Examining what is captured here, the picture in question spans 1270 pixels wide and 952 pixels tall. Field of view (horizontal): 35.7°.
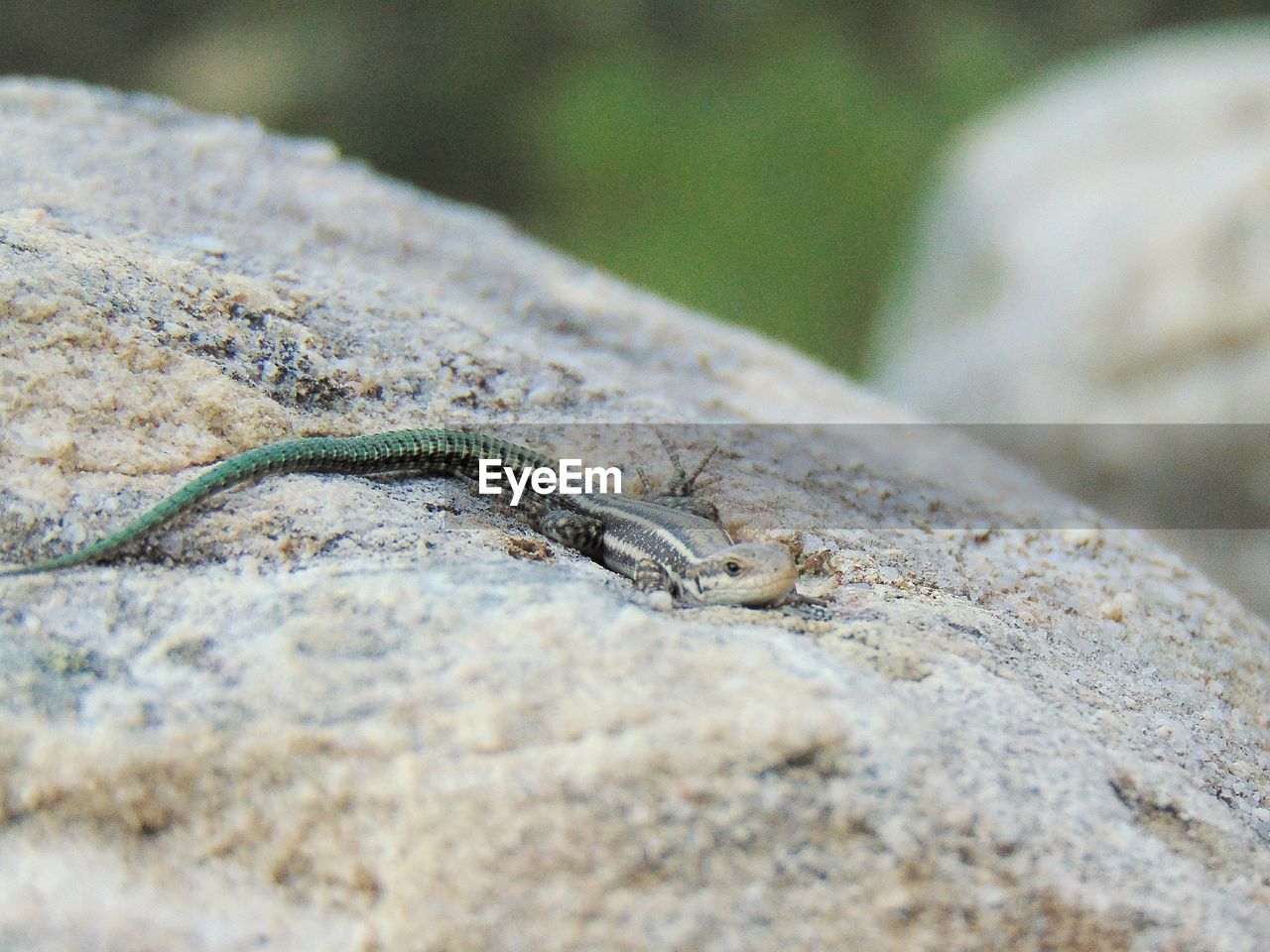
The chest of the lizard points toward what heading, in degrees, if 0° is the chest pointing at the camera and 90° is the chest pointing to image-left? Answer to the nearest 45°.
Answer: approximately 315°

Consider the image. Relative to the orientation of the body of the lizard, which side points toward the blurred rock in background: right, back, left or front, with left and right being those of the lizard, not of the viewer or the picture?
left
